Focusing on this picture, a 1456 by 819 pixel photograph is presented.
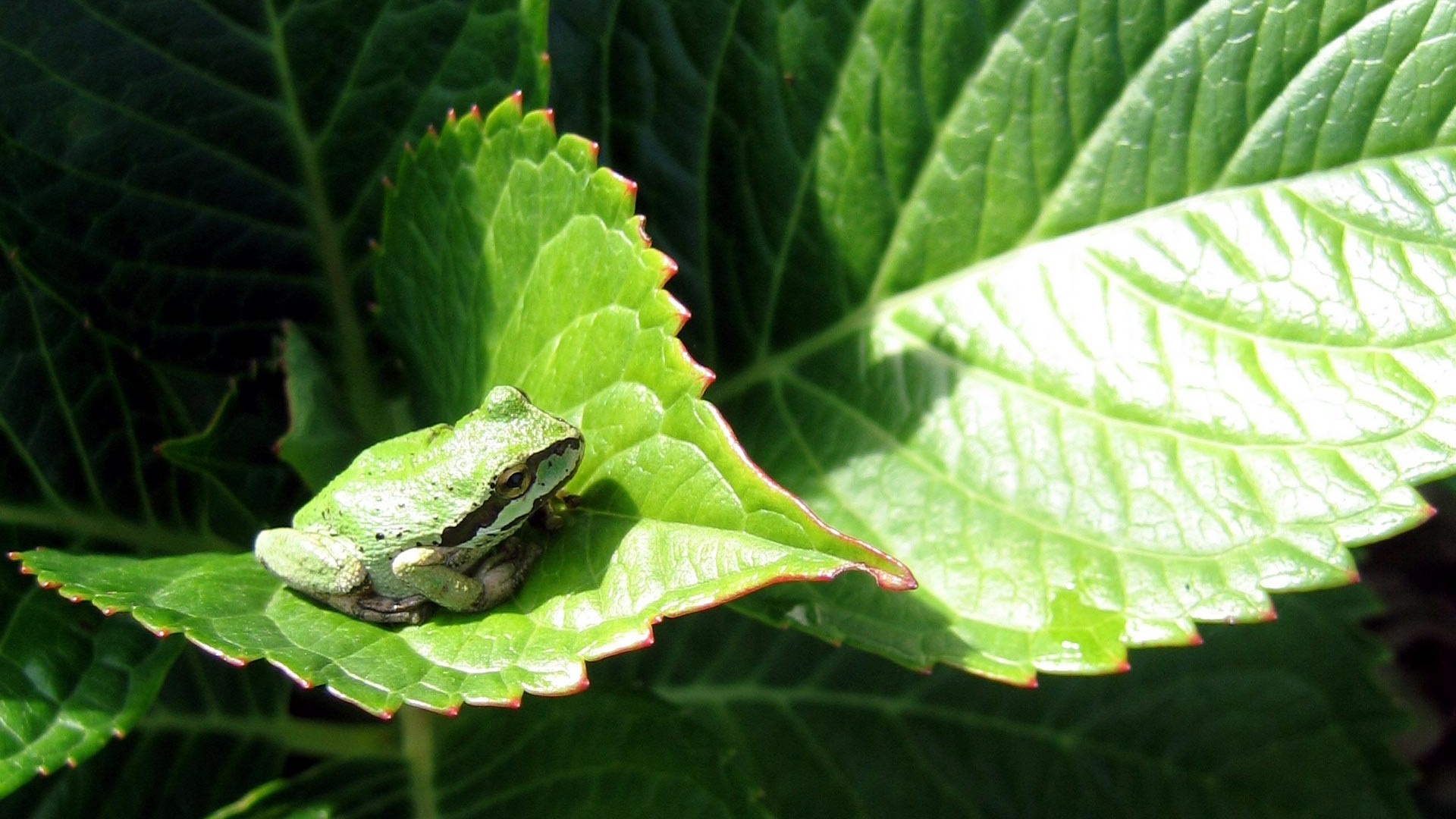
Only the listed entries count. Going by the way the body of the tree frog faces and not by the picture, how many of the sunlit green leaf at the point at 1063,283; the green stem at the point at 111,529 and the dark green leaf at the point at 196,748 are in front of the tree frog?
1

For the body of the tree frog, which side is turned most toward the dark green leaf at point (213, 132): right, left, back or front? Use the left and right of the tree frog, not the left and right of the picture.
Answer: left

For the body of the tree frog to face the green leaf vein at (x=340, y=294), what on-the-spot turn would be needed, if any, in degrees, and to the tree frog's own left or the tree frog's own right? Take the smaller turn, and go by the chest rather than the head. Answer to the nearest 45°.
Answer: approximately 90° to the tree frog's own left

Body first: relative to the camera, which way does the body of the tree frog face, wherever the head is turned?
to the viewer's right

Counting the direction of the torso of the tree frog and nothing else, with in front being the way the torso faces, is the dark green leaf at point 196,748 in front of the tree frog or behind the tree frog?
behind

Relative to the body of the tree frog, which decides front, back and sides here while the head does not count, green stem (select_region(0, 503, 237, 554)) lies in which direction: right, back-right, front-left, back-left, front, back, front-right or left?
back-left

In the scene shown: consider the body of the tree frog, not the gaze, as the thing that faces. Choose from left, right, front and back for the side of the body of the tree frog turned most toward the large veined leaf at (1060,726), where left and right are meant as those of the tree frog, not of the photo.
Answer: front
